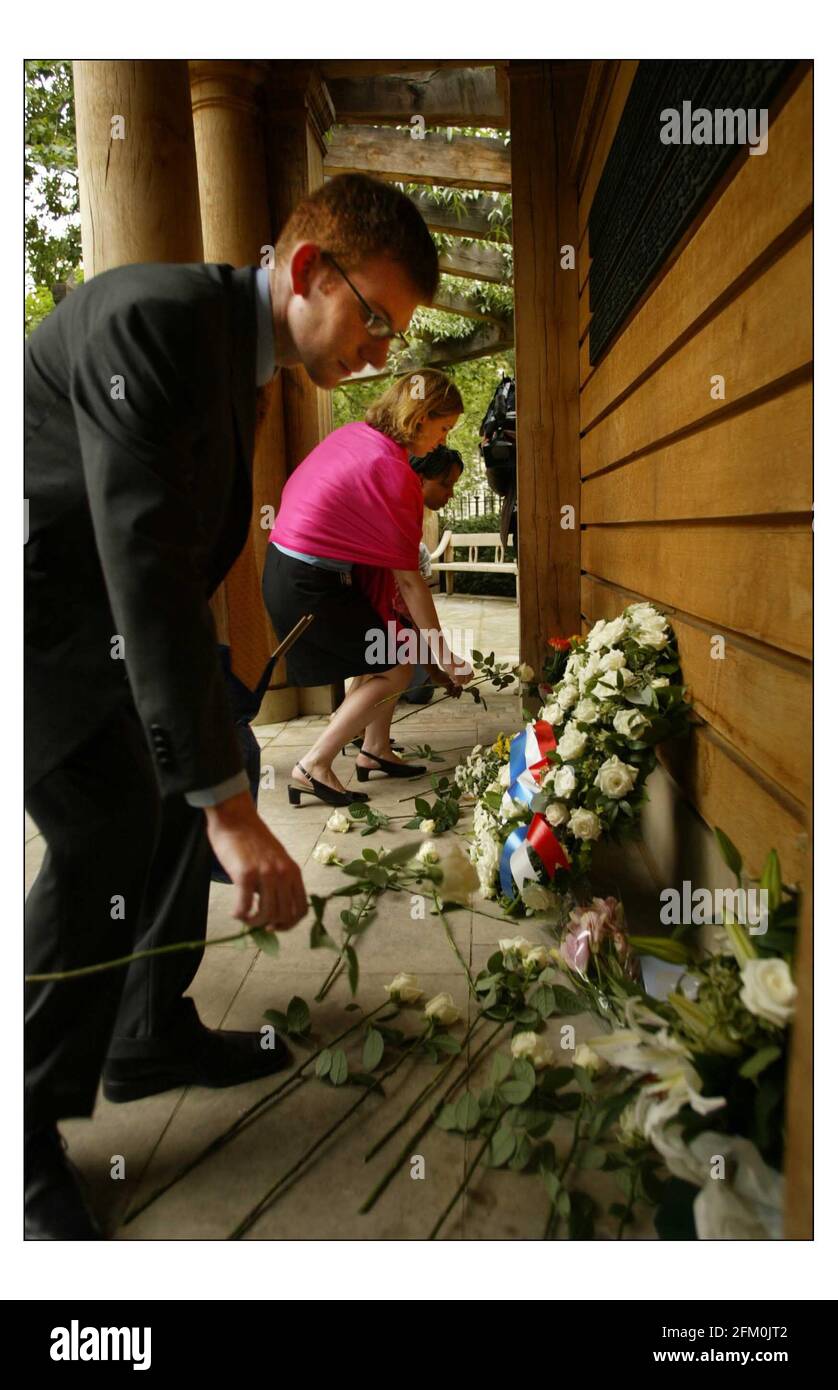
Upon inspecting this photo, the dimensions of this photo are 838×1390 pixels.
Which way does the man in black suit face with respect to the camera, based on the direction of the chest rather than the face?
to the viewer's right

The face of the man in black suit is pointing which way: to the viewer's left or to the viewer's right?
to the viewer's right

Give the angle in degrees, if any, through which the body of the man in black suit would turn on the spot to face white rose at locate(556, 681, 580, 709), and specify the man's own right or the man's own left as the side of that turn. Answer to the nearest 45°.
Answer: approximately 45° to the man's own left

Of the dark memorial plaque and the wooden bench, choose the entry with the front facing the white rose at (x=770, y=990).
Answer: the wooden bench

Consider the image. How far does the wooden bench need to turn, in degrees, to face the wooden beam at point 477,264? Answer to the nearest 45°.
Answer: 0° — it already faces it

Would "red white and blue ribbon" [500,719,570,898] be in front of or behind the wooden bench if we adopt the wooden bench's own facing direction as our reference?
in front

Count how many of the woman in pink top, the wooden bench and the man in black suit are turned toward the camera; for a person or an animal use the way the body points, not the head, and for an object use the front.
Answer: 1

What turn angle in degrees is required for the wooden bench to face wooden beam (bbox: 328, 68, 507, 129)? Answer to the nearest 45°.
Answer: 0° — it already faces it

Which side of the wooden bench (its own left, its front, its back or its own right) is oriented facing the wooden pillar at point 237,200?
front
